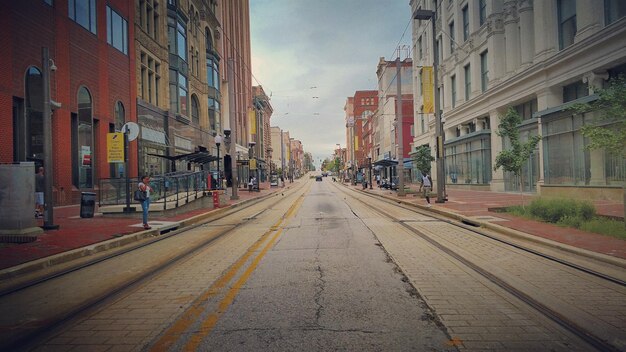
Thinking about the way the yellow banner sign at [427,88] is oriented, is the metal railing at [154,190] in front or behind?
in front

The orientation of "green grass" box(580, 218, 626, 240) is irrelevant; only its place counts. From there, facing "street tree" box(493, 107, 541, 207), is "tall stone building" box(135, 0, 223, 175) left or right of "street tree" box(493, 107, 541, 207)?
left

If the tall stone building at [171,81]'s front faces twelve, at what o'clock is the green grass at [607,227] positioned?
The green grass is roughly at 1 o'clock from the tall stone building.

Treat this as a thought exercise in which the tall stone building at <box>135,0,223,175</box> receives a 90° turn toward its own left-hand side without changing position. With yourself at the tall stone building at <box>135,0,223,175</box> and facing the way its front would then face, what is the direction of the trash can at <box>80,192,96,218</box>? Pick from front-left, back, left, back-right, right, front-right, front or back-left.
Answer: back-right

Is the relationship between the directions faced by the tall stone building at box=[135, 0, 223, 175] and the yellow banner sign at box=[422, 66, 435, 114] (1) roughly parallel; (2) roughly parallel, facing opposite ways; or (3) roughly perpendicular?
roughly perpendicular

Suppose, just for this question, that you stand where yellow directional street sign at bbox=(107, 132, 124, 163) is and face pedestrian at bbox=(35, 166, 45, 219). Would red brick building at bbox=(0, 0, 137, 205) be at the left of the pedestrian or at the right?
right

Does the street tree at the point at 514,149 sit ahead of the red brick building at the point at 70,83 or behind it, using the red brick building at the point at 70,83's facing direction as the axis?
ahead

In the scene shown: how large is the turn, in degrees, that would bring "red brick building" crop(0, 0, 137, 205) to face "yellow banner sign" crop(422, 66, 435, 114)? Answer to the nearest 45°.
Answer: approximately 45° to its left

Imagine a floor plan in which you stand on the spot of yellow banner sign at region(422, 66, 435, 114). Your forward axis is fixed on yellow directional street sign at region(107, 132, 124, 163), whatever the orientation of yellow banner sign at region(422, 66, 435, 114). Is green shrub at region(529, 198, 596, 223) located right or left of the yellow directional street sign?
left

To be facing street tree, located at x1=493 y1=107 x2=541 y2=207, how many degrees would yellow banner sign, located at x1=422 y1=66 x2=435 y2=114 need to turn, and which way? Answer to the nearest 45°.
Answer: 0° — it already faces it

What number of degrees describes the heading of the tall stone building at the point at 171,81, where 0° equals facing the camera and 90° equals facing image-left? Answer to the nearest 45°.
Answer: approximately 315°

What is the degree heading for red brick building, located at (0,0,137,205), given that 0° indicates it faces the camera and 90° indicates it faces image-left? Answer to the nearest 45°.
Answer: approximately 315°
